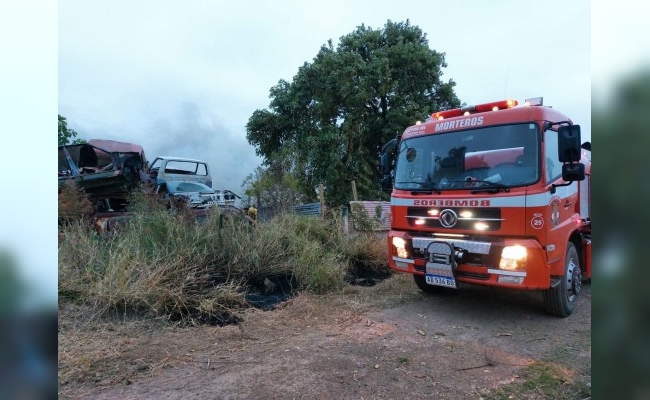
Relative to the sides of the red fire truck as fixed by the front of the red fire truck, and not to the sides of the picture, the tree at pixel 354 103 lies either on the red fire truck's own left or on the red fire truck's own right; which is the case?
on the red fire truck's own right

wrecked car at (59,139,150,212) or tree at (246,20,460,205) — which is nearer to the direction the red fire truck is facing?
the wrecked car

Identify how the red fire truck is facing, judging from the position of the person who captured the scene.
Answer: facing the viewer and to the left of the viewer

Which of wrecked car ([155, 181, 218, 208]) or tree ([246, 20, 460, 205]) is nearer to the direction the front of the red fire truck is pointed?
the wrecked car

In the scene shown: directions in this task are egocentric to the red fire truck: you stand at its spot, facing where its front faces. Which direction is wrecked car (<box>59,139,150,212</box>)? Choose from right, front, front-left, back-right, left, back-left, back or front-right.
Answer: front-right

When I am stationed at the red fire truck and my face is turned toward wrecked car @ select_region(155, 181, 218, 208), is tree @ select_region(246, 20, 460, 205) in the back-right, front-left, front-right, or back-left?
front-right

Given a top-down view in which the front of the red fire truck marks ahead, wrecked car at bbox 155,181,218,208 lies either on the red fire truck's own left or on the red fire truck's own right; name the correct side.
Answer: on the red fire truck's own right
